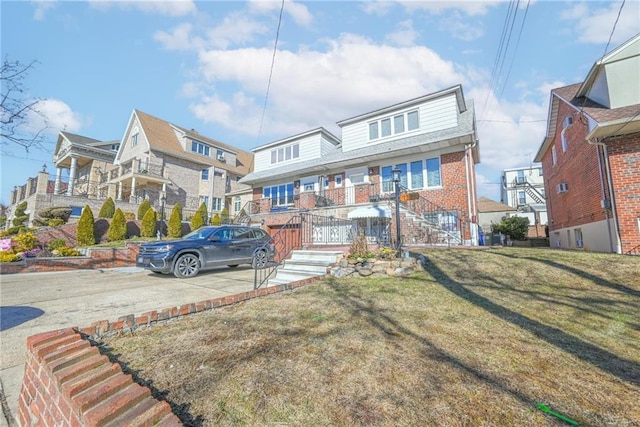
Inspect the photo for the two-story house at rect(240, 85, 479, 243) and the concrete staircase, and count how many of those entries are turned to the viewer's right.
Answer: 0

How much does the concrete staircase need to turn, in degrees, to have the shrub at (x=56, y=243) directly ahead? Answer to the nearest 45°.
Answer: approximately 90° to its right

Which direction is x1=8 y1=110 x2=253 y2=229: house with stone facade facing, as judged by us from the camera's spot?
facing the viewer and to the left of the viewer

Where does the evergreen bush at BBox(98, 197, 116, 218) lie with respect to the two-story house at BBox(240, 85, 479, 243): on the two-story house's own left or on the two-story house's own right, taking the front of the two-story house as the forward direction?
on the two-story house's own right

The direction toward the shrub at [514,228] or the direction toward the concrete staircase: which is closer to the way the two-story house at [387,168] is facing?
the concrete staircase

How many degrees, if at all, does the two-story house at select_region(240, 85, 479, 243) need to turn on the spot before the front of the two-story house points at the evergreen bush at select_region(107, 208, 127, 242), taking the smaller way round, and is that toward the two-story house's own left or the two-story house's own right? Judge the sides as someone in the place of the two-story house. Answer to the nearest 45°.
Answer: approximately 45° to the two-story house's own right

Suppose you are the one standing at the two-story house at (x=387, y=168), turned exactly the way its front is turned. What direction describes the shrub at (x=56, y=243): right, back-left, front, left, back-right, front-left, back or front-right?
front-right

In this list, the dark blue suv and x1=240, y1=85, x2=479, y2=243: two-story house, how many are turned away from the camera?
0

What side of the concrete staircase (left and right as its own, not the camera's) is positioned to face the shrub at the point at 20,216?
right

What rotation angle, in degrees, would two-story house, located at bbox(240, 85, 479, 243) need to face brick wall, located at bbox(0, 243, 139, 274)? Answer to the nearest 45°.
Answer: approximately 45° to its right

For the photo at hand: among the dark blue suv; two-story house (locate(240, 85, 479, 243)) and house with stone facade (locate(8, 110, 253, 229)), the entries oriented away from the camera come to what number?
0

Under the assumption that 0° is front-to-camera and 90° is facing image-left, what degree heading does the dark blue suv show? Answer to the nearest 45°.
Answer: approximately 45°
